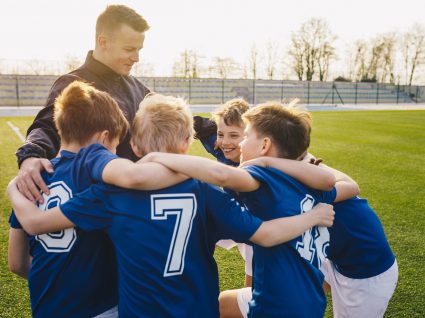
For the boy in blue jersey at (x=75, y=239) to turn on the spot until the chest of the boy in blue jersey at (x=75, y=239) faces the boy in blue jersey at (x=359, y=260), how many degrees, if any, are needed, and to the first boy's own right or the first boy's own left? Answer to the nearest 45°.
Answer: approximately 45° to the first boy's own right

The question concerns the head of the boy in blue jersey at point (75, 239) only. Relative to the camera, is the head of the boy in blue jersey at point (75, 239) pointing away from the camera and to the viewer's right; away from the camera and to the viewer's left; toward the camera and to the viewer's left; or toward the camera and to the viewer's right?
away from the camera and to the viewer's right

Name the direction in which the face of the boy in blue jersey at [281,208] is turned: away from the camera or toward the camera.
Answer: away from the camera

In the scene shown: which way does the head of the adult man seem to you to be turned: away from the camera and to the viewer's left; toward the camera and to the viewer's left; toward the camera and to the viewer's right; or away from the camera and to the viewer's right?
toward the camera and to the viewer's right

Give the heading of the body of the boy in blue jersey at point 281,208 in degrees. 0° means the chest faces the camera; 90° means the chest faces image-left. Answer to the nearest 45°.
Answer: approximately 135°

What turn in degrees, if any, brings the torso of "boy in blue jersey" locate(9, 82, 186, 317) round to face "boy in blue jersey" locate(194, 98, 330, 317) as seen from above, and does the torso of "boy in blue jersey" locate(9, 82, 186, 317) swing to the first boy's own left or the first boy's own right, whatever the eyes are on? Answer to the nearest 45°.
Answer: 0° — they already face them

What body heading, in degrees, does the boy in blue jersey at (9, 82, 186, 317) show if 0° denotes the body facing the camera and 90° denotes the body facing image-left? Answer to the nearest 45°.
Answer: approximately 225°

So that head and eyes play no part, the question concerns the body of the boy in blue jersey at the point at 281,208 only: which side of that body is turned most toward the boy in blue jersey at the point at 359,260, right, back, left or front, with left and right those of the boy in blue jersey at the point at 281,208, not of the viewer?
right

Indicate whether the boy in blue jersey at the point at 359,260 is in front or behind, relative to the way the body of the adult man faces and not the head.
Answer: in front

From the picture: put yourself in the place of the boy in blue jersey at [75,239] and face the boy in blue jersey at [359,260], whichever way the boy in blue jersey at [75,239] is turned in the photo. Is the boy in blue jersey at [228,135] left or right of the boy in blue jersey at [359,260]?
left

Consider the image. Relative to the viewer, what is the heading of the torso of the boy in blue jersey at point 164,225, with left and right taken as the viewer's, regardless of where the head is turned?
facing away from the viewer
